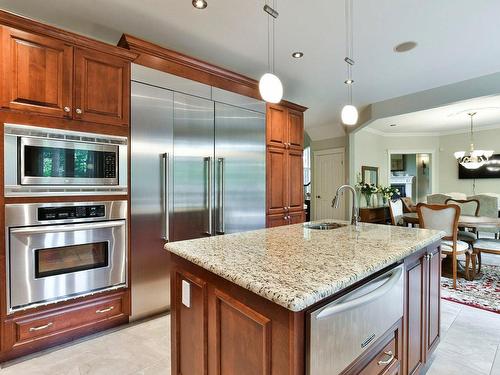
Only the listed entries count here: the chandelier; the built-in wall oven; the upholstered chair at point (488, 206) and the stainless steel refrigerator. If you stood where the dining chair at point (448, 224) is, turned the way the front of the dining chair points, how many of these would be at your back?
2

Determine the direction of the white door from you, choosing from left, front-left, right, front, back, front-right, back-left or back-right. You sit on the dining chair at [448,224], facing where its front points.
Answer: left

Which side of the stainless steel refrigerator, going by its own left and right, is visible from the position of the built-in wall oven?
right

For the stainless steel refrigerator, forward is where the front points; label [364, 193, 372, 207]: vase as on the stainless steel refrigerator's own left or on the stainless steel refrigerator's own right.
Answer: on the stainless steel refrigerator's own left

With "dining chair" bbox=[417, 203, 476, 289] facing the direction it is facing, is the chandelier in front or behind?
in front

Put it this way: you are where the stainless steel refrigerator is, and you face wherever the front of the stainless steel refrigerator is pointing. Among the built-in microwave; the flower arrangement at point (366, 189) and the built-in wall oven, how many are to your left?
1

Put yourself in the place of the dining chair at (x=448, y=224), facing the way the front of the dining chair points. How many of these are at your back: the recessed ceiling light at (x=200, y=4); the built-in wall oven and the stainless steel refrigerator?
3

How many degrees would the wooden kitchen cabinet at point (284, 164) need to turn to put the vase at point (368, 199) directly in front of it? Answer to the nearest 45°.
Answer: approximately 90° to its left

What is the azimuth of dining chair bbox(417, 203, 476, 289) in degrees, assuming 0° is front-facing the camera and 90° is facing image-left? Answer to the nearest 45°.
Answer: approximately 225°

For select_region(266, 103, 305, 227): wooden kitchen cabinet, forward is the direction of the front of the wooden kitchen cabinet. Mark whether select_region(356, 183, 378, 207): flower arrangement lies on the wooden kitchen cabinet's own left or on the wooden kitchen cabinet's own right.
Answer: on the wooden kitchen cabinet's own left

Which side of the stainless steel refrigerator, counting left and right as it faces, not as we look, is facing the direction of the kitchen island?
front

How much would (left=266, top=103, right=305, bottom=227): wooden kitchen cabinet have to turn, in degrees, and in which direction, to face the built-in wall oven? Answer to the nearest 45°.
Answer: approximately 90° to its right
